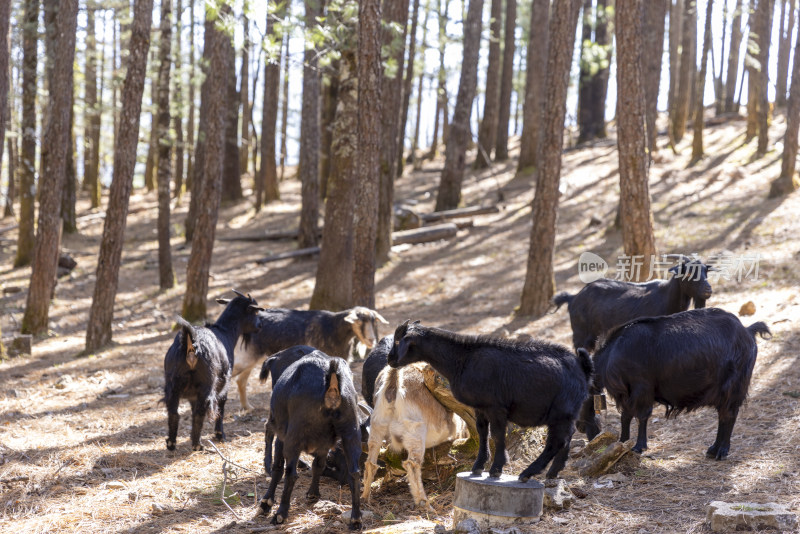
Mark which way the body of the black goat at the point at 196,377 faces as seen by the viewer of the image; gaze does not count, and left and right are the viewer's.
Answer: facing away from the viewer and to the right of the viewer

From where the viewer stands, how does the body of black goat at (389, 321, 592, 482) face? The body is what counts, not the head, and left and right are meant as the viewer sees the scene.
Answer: facing to the left of the viewer

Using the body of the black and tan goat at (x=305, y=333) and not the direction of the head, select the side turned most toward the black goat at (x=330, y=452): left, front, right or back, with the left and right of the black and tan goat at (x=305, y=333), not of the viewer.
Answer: right

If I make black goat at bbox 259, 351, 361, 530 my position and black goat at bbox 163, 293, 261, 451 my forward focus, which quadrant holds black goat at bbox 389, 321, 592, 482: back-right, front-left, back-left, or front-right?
back-right

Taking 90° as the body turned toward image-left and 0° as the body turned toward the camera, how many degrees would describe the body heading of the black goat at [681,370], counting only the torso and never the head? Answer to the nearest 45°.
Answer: approximately 90°

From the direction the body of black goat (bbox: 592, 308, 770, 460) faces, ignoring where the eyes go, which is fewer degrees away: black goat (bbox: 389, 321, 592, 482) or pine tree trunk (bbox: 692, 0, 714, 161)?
the black goat

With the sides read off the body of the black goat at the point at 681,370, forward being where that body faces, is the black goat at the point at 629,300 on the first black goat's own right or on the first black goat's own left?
on the first black goat's own right

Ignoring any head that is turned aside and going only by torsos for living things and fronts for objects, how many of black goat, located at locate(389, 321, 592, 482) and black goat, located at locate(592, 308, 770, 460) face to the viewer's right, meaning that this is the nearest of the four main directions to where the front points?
0

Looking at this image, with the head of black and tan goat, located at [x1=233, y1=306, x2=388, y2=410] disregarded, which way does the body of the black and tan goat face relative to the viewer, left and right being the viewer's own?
facing to the right of the viewer

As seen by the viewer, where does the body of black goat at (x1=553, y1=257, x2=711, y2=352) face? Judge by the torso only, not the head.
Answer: to the viewer's right
